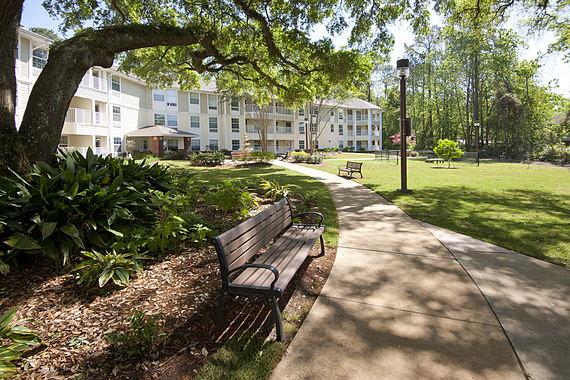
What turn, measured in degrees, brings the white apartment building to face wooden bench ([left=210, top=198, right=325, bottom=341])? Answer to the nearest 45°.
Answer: approximately 45° to its right

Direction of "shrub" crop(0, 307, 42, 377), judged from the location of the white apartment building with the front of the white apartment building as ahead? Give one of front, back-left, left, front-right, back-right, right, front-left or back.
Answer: front-right

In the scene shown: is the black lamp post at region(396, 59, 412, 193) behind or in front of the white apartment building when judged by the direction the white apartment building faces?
in front

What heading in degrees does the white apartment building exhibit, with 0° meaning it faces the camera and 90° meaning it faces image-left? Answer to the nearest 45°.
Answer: approximately 315°

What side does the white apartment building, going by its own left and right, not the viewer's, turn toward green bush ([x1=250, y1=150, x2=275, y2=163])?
front

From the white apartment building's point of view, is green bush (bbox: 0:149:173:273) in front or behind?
in front
